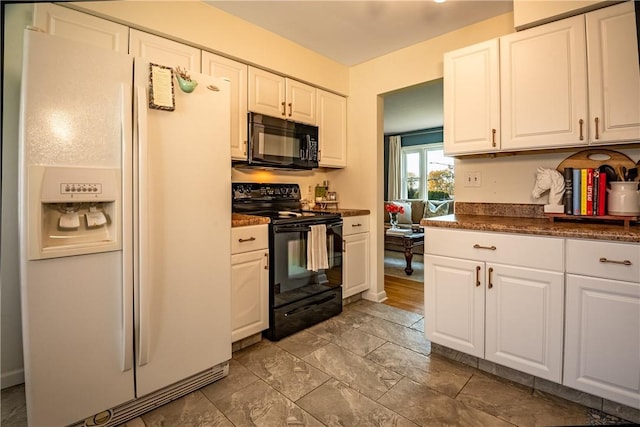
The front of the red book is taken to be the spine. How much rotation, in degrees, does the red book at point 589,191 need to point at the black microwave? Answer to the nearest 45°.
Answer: approximately 90° to its right

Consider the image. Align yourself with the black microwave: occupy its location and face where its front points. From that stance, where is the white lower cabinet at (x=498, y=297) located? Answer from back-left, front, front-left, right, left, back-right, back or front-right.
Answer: front

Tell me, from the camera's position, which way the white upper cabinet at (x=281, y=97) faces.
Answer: facing the viewer and to the right of the viewer

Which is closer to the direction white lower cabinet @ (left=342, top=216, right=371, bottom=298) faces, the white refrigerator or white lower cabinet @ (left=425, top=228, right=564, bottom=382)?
the white lower cabinet

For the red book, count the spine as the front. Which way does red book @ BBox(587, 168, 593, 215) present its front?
toward the camera

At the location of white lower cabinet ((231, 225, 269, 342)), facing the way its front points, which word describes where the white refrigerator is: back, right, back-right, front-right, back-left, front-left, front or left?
right

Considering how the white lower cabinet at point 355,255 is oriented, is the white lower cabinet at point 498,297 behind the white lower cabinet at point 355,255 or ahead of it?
ahead

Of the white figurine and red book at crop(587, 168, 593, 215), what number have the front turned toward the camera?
1

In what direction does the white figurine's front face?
to the viewer's left

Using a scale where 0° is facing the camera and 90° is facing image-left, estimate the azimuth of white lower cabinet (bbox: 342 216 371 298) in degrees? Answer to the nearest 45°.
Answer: approximately 315°

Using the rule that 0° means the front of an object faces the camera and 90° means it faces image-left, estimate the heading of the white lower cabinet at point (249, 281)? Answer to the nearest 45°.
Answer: approximately 315°

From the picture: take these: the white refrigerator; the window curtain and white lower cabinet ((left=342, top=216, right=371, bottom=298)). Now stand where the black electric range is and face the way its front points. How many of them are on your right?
1

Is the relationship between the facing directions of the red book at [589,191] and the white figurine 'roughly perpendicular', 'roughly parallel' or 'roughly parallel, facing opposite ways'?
roughly perpendicular
